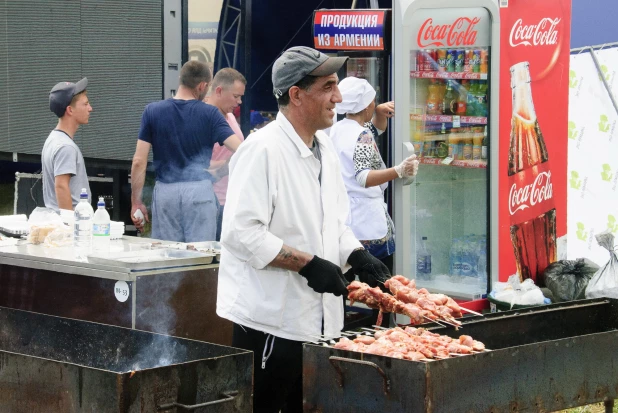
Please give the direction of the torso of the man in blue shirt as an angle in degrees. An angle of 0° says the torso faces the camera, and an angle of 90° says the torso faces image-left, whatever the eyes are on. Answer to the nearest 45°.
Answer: approximately 180°

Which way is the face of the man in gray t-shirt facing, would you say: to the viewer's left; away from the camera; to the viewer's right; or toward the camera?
to the viewer's right

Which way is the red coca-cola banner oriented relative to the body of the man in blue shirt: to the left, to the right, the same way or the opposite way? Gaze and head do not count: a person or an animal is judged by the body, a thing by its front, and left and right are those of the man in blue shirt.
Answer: the opposite way

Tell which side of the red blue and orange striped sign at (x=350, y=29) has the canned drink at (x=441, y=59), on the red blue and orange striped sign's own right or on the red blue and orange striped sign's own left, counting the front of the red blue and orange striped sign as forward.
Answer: on the red blue and orange striped sign's own left

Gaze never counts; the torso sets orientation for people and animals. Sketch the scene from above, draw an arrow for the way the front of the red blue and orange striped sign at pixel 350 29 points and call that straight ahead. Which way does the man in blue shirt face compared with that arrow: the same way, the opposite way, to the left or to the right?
the opposite way

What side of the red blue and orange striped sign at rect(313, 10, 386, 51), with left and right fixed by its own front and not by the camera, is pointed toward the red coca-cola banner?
left

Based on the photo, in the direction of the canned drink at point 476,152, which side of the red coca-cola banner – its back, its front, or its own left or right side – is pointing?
right

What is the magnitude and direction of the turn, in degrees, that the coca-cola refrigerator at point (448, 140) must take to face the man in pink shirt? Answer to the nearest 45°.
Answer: approximately 45° to its right
